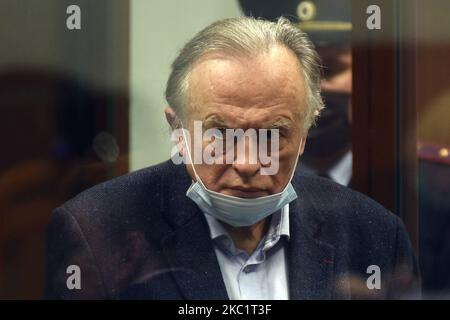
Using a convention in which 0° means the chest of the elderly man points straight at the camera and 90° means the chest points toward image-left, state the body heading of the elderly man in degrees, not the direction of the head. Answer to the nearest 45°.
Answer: approximately 0°
